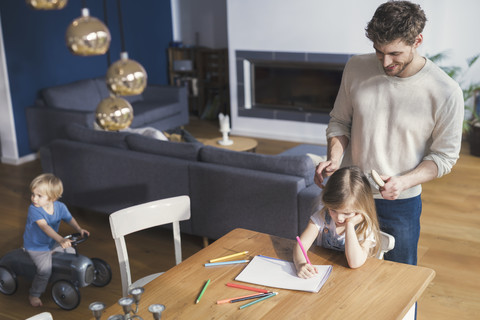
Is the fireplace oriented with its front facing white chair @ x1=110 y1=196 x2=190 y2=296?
yes

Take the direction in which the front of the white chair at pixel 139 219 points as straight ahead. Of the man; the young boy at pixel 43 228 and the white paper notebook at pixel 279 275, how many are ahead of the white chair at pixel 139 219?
2

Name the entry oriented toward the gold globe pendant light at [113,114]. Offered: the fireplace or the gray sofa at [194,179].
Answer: the fireplace

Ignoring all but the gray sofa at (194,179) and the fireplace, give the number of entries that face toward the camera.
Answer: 1

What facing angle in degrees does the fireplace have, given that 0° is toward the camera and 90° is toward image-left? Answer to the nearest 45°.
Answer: approximately 0°

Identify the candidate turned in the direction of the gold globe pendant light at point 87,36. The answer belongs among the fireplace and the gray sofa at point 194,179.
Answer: the fireplace

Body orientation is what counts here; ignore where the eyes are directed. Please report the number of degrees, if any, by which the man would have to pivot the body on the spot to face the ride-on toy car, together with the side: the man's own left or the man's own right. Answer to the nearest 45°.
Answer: approximately 45° to the man's own right

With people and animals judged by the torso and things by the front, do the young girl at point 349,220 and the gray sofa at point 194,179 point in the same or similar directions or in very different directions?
very different directions

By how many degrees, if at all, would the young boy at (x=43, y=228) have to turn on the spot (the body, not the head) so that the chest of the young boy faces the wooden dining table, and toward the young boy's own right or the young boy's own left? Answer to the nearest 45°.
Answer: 0° — they already face it
